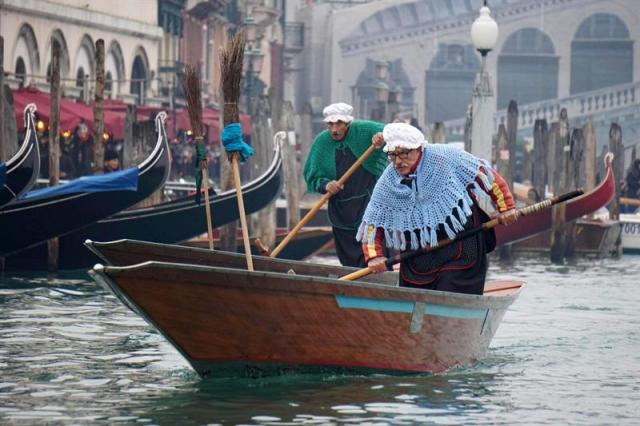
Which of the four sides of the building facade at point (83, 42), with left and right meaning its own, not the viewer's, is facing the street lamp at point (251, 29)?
left

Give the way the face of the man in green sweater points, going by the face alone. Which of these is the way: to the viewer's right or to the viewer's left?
to the viewer's left

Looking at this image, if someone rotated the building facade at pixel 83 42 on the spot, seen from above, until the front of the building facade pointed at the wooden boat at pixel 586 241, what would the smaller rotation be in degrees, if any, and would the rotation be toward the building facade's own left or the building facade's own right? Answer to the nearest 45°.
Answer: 0° — it already faces it

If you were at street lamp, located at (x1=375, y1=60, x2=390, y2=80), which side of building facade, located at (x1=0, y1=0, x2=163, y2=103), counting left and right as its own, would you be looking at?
left

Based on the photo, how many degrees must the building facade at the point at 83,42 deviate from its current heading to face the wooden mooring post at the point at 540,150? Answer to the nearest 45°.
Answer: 0° — it already faces it

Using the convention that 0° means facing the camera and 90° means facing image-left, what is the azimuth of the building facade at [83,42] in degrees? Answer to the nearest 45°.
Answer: approximately 315°

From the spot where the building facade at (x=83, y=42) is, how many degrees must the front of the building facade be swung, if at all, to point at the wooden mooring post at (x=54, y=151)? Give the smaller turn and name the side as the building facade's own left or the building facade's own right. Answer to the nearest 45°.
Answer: approximately 45° to the building facade's own right

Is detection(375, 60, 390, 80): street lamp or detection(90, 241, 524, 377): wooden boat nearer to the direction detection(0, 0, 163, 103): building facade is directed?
the wooden boat

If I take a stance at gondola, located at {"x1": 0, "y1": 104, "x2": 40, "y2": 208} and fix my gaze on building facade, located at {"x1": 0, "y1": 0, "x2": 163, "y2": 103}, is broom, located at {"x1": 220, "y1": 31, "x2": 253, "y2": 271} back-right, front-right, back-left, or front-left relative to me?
back-right

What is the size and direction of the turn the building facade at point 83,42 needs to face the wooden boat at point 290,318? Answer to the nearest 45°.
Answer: approximately 45° to its right
